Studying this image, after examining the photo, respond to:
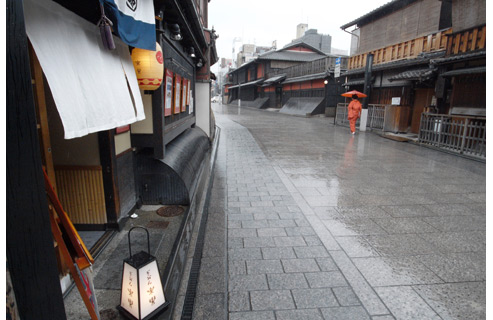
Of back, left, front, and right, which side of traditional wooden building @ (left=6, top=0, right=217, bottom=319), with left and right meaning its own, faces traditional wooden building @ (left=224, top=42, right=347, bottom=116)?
left

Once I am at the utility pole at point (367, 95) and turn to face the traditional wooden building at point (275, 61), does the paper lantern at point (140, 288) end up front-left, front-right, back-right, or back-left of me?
back-left

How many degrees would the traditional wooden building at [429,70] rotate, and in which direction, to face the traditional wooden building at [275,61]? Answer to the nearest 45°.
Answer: approximately 90° to its right

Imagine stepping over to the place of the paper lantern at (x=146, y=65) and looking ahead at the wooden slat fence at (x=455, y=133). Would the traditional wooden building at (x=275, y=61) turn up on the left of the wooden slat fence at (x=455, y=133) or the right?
left

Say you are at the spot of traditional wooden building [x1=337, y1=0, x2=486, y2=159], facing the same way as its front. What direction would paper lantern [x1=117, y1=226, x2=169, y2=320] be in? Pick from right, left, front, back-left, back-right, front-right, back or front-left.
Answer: front-left

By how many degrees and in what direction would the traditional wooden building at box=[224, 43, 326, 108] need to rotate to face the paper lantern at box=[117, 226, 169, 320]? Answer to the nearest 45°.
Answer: approximately 45° to its left

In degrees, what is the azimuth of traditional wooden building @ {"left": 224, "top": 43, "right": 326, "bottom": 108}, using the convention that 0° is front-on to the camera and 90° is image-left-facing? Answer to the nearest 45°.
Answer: approximately 45°

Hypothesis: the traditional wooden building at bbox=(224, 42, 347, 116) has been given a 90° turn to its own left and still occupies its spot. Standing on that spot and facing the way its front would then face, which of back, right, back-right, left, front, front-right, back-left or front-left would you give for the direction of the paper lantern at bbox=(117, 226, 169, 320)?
front-right

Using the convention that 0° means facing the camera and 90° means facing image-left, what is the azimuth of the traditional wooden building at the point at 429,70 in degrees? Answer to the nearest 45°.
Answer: approximately 45°

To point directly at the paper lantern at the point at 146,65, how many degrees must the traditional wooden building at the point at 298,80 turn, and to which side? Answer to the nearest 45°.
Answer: approximately 45° to its left
